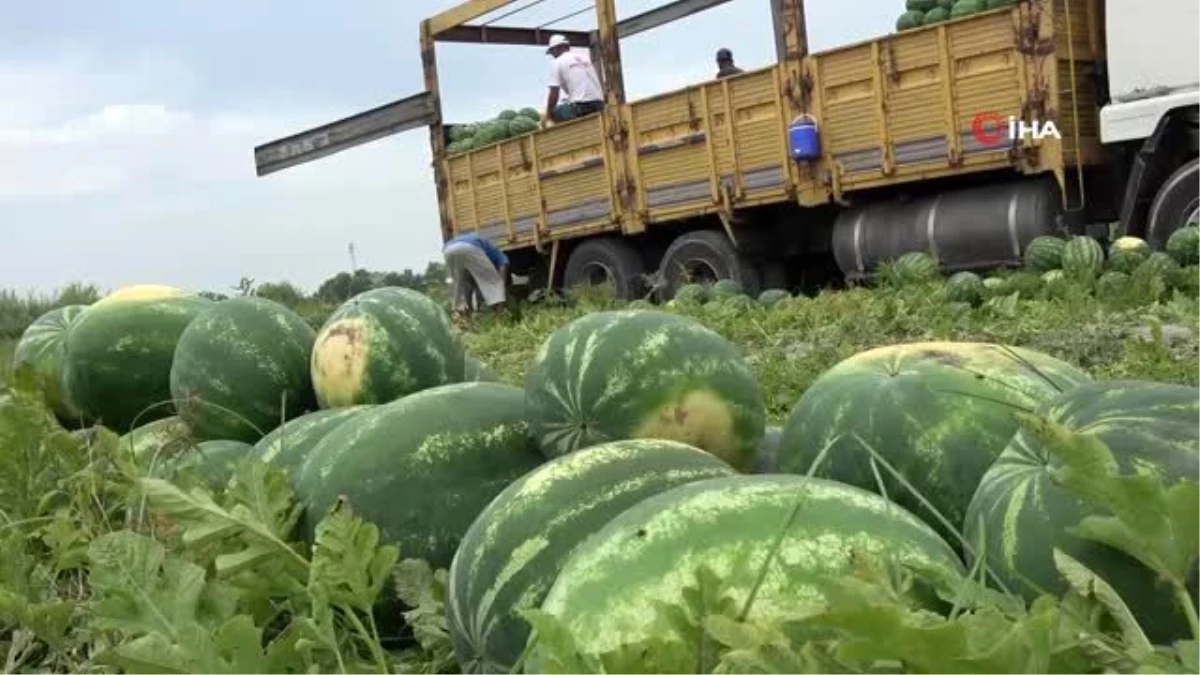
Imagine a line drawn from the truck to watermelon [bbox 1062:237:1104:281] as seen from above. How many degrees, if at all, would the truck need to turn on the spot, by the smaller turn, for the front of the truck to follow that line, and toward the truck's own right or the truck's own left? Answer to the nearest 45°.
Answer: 0° — it already faces it

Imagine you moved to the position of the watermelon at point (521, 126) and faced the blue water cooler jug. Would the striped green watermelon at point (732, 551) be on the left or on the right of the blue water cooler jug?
right

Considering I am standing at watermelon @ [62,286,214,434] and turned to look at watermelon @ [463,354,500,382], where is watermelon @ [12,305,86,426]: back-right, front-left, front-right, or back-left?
back-left

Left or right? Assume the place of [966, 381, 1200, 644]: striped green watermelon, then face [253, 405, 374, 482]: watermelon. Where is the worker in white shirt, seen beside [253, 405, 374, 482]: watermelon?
right

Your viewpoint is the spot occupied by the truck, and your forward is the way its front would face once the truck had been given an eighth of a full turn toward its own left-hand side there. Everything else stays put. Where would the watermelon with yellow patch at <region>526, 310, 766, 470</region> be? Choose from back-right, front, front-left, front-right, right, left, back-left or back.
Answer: right

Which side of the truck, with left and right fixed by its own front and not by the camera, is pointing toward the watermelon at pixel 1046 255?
front

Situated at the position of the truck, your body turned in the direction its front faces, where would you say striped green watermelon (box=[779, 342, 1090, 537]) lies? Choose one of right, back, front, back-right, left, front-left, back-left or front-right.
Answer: front-right

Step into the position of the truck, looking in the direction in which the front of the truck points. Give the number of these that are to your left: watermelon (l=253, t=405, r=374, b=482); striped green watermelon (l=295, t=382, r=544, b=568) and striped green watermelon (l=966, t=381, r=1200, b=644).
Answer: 0

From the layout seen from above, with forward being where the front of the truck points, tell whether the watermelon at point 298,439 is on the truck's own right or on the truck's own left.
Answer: on the truck's own right

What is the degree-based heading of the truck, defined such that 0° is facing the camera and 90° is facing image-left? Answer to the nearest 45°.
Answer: approximately 315°
